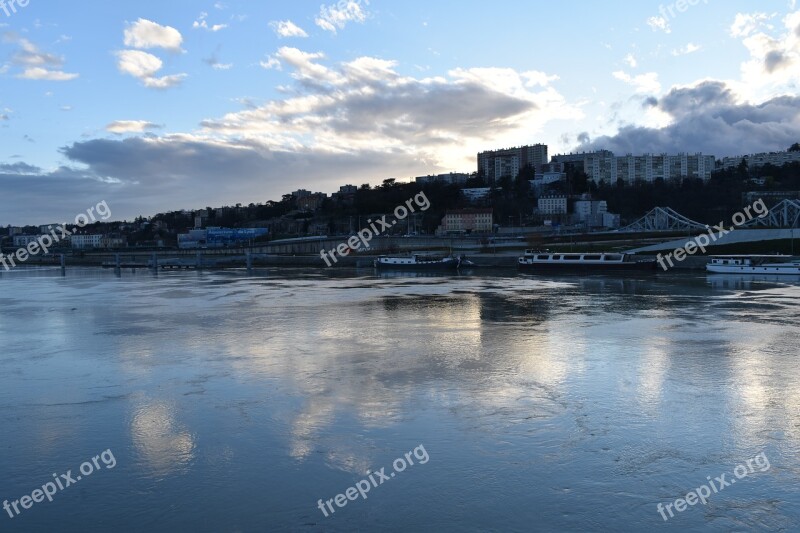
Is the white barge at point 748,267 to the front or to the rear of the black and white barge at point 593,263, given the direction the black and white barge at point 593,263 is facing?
to the front

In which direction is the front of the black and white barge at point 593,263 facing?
to the viewer's right
